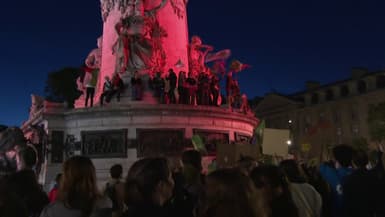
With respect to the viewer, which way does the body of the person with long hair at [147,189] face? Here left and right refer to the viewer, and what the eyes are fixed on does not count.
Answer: facing away from the viewer and to the right of the viewer

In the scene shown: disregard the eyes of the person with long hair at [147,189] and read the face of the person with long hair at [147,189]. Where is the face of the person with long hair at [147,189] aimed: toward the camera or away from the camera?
away from the camera

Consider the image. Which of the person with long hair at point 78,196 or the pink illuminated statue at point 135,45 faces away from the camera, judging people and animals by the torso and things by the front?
the person with long hair

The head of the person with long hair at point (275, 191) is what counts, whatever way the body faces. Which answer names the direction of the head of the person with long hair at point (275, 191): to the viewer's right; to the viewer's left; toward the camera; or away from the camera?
away from the camera

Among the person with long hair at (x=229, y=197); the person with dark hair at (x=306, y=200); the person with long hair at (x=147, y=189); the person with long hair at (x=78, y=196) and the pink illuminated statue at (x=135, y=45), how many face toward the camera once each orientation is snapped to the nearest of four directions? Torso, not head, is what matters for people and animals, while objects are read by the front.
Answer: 1

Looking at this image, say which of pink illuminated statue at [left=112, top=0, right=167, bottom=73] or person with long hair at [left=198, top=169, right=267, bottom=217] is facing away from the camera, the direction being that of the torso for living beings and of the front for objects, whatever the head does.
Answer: the person with long hair

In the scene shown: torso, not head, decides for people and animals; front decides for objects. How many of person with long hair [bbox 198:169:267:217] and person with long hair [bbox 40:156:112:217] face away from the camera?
2

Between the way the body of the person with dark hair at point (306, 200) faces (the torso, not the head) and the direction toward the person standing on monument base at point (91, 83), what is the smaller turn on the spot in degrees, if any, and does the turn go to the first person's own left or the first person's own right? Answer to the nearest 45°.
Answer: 0° — they already face them

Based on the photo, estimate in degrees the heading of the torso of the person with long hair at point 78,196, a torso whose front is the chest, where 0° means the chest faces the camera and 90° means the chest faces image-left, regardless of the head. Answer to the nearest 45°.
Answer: approximately 180°

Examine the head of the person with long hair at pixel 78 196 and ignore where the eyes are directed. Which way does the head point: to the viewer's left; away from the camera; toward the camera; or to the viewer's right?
away from the camera

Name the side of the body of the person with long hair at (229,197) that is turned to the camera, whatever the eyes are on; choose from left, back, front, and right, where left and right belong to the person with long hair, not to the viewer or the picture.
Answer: back

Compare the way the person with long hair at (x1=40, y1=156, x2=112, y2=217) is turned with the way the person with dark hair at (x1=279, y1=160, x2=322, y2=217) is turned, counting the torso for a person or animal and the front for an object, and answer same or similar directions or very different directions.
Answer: same or similar directions

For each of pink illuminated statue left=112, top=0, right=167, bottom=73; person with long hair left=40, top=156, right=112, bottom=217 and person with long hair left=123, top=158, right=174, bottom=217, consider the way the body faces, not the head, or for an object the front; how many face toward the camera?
1

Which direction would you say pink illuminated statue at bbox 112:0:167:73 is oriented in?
toward the camera

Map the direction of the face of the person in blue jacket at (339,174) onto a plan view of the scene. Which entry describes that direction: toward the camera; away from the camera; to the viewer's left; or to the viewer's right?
away from the camera

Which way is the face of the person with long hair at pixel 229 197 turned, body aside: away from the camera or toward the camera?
away from the camera

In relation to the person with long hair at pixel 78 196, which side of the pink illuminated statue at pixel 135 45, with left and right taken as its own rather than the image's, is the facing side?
front

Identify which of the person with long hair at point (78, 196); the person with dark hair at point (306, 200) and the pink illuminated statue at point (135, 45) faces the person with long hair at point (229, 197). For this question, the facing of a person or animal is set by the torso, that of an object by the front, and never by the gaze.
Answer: the pink illuminated statue
